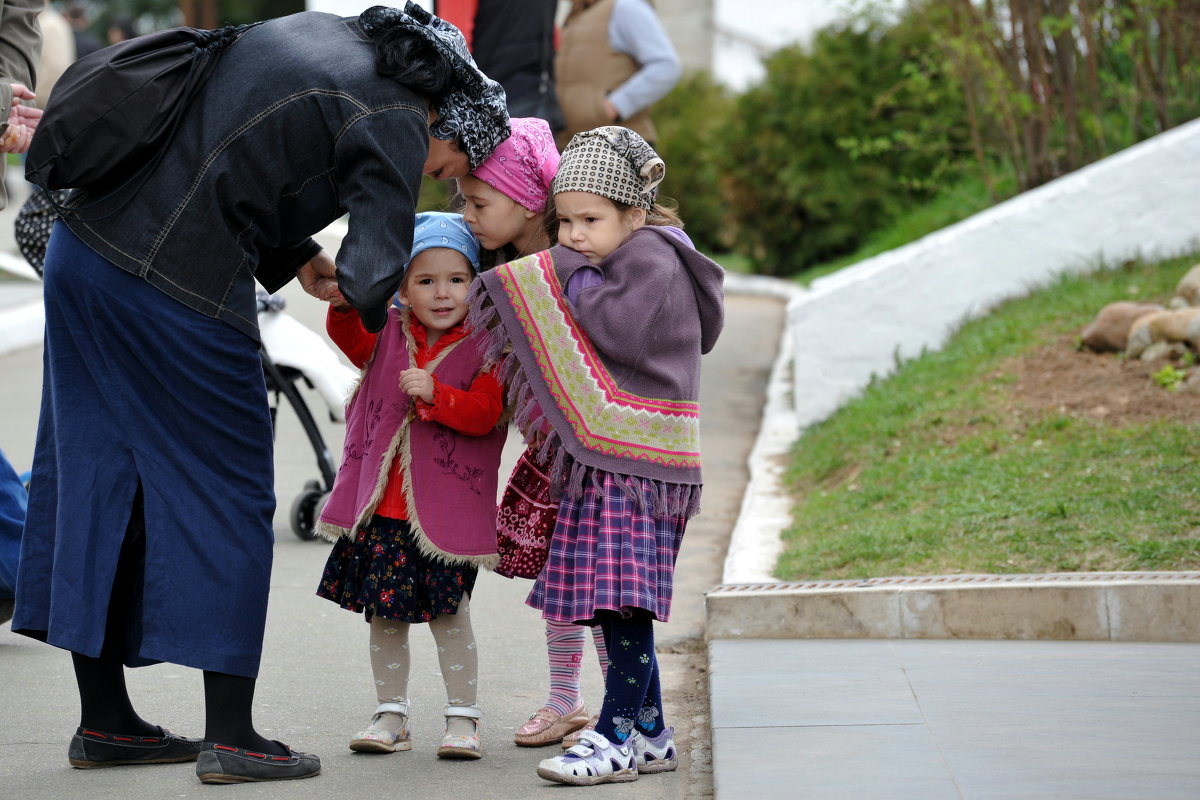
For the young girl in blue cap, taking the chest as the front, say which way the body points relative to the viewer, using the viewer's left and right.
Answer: facing the viewer

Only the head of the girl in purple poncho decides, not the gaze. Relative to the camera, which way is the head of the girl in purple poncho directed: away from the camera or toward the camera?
toward the camera

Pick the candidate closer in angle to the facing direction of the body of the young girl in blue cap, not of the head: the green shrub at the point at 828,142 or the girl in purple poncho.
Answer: the girl in purple poncho

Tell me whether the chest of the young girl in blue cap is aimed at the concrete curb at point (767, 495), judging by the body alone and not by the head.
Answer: no

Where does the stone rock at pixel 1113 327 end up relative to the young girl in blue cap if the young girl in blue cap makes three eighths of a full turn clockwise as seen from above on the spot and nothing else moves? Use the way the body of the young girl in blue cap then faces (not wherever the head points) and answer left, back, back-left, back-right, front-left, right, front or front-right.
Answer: right

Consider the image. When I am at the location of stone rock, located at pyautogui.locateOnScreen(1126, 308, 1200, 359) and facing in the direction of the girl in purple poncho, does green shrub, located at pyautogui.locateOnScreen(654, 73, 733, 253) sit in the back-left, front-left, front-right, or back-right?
back-right

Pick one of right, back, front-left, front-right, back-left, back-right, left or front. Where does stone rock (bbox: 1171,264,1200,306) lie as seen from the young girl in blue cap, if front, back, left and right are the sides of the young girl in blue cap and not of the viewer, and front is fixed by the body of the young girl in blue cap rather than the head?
back-left

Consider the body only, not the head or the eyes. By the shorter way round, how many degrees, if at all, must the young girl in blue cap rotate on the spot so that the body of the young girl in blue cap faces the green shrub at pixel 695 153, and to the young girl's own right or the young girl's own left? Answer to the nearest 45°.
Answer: approximately 180°

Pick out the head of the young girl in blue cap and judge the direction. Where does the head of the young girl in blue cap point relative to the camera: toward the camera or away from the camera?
toward the camera

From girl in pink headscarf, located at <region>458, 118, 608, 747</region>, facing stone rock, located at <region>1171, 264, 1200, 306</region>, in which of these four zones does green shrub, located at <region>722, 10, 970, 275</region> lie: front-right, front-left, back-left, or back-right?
front-left

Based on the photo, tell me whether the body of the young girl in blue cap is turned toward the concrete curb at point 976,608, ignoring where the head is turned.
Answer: no

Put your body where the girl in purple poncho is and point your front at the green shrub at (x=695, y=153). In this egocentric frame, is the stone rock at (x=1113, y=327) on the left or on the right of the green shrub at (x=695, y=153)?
right

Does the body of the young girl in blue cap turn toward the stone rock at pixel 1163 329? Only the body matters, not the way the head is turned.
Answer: no

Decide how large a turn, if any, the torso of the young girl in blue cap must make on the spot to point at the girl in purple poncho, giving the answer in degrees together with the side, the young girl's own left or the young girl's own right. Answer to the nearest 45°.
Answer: approximately 45° to the young girl's own left

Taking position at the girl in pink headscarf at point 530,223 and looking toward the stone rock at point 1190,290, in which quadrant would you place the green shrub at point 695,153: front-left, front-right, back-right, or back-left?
front-left
